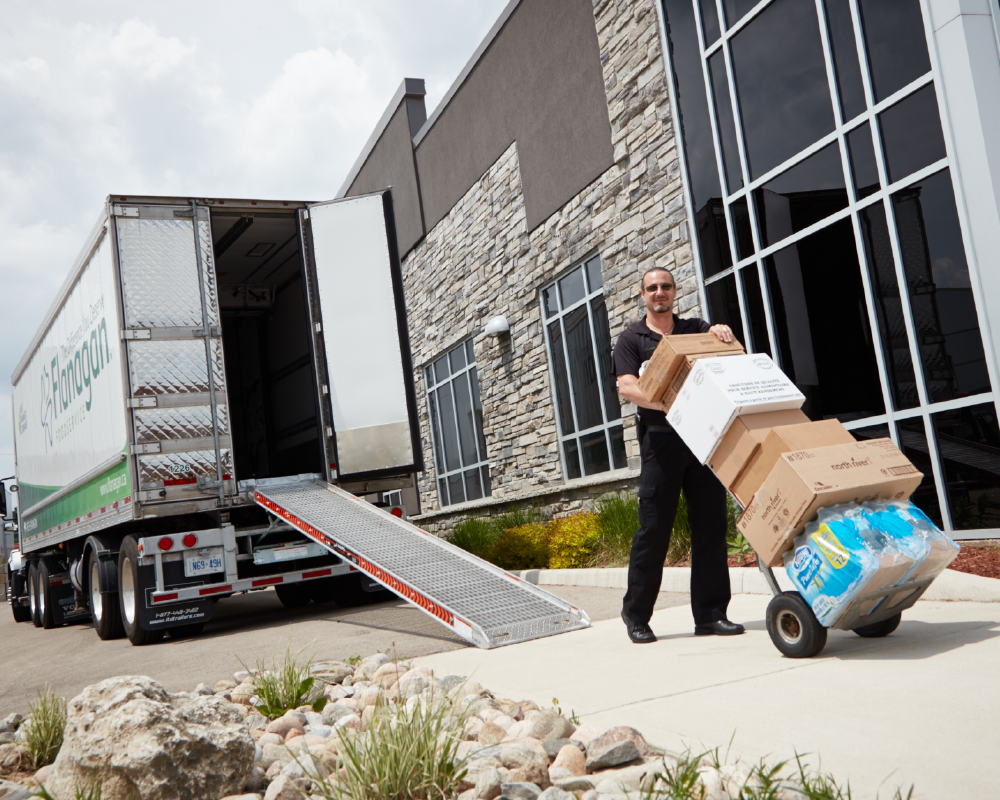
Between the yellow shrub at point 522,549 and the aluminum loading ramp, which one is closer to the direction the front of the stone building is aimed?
the aluminum loading ramp

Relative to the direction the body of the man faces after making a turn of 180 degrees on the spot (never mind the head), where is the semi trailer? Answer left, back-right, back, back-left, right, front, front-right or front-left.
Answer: front

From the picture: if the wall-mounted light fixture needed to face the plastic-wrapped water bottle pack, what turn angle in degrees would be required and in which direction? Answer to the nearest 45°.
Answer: approximately 45° to its left

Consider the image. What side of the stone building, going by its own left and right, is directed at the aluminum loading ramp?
front

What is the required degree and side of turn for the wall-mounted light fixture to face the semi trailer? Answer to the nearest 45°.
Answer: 0° — it already faces it

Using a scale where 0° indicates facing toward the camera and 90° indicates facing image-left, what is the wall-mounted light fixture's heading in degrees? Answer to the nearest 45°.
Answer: approximately 45°

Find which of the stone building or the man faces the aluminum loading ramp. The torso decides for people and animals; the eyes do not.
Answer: the stone building

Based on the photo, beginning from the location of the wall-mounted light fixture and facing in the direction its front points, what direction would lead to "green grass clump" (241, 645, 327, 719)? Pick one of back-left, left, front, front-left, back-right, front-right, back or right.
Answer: front-left

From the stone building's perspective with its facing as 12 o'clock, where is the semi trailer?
The semi trailer is roughly at 1 o'clock from the stone building.

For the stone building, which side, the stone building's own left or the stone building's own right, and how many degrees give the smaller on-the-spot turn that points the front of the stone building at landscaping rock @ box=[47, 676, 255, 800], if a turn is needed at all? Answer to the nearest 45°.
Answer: approximately 45° to the stone building's own left

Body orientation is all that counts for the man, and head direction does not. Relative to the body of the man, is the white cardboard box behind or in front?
in front

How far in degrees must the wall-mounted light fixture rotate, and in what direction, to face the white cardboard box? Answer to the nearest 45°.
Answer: approximately 45° to its left

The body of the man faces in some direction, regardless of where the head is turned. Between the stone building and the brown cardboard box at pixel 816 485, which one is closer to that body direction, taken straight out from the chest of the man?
the brown cardboard box
